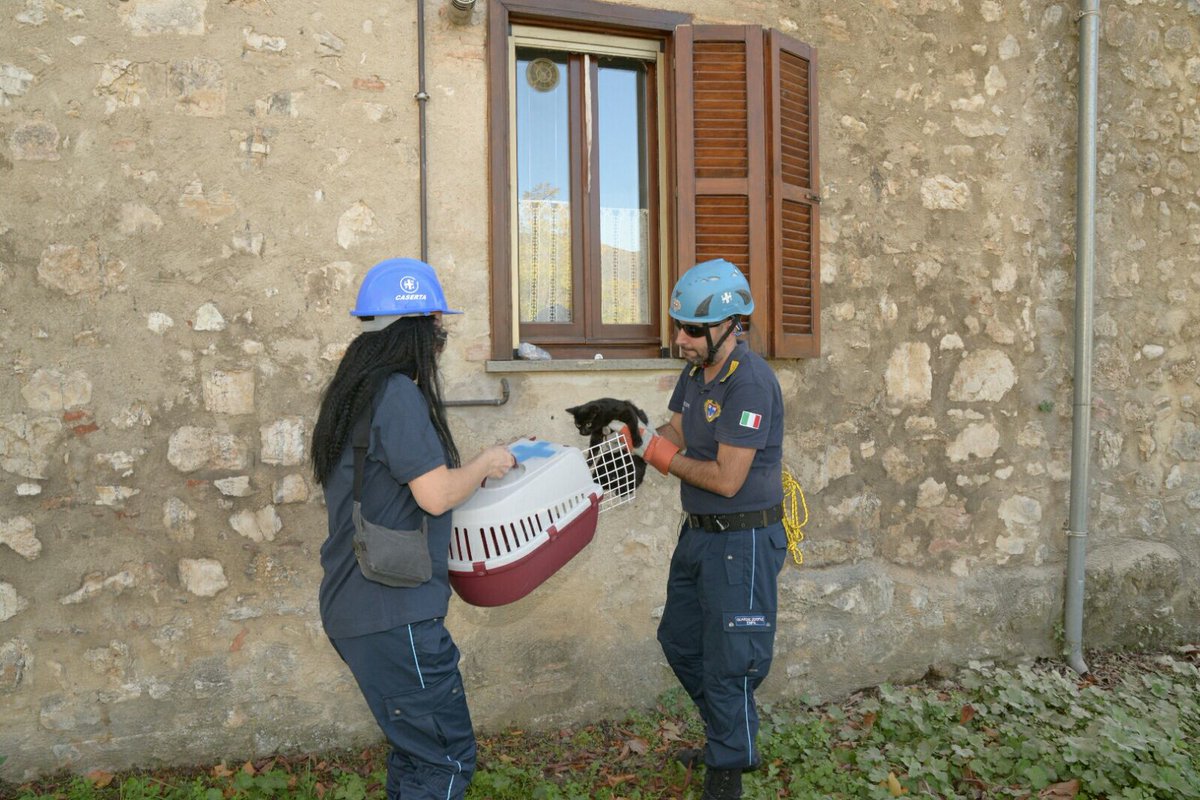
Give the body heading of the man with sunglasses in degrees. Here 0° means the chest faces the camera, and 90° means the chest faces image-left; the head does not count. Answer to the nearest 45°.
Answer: approximately 45°

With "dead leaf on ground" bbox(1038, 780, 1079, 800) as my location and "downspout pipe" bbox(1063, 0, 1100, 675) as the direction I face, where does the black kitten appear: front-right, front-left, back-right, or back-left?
back-left

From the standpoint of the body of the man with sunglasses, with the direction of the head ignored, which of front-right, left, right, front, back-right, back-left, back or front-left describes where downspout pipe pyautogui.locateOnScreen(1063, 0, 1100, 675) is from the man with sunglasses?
back

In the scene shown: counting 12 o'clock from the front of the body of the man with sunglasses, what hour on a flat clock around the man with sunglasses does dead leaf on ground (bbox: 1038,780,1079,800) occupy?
The dead leaf on ground is roughly at 7 o'clock from the man with sunglasses.

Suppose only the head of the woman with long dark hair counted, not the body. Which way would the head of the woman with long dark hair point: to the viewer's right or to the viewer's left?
to the viewer's right

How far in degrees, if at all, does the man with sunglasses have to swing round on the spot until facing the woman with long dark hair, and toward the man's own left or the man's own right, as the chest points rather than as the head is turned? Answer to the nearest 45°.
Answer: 0° — they already face them
